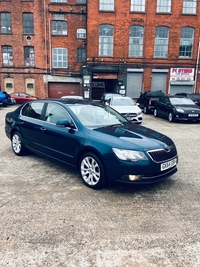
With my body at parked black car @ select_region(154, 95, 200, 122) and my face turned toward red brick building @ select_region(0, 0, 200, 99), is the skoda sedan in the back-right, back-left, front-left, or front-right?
back-left

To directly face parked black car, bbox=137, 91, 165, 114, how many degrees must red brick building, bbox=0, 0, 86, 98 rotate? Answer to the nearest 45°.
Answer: approximately 45° to its left

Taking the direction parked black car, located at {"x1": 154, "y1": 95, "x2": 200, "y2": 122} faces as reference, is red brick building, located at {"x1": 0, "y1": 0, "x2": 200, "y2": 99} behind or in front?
behind

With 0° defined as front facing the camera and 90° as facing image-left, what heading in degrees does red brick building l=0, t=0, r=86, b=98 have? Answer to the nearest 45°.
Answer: approximately 0°

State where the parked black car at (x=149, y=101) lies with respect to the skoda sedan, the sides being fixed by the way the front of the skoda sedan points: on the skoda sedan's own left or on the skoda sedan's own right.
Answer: on the skoda sedan's own left
